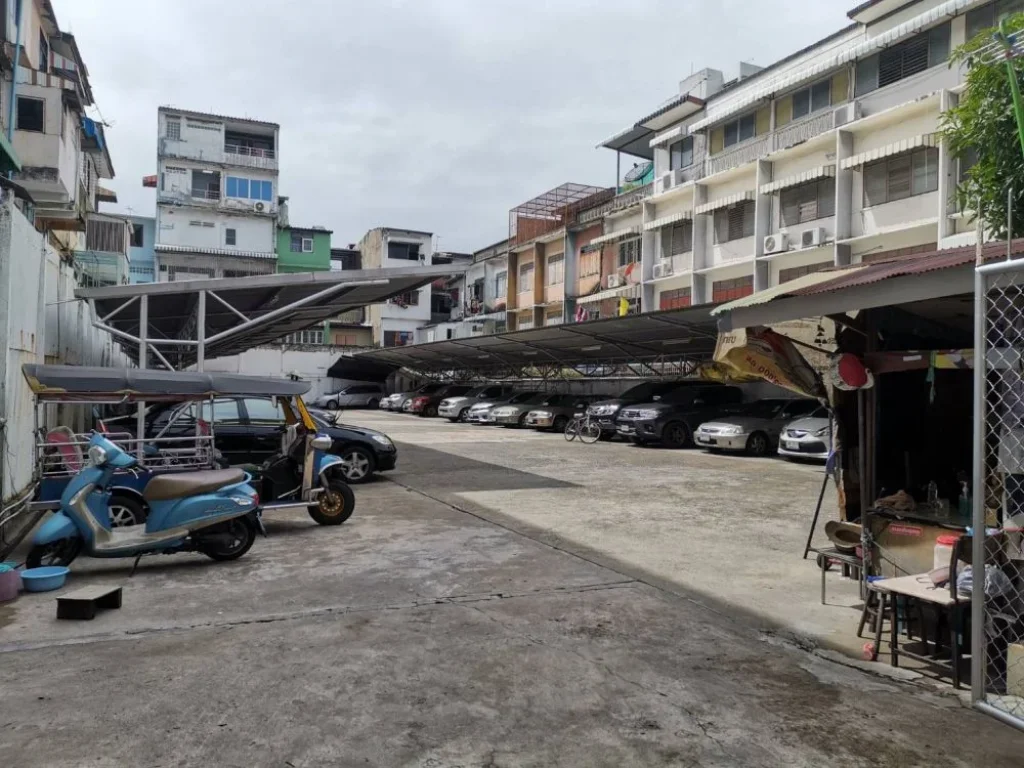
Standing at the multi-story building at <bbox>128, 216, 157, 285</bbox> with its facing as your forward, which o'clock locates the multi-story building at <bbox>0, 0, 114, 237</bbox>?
the multi-story building at <bbox>0, 0, 114, 237</bbox> is roughly at 12 o'clock from the multi-story building at <bbox>128, 216, 157, 285</bbox>.

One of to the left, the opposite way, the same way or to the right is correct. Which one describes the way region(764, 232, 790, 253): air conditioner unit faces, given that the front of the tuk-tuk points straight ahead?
the opposite way

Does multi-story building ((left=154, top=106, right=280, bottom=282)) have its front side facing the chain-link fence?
yes

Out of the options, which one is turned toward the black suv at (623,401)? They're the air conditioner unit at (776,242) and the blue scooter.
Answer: the air conditioner unit

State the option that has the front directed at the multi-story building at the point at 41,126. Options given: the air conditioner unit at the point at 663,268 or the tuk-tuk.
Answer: the air conditioner unit

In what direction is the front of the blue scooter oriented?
to the viewer's left

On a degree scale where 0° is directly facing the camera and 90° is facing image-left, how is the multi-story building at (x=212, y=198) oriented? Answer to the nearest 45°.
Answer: approximately 0°

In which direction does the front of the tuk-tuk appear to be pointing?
to the viewer's right

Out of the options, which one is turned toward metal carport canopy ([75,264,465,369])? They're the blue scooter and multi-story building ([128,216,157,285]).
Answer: the multi-story building

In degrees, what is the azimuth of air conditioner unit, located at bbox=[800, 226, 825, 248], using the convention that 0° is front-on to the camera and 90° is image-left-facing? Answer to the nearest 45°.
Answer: approximately 45°

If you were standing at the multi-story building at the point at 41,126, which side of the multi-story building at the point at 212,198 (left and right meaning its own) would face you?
front

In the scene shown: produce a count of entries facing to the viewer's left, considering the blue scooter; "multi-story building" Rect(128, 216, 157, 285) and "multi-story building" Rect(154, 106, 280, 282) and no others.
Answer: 1

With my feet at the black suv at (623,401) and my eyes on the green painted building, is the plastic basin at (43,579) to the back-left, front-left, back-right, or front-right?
back-left
